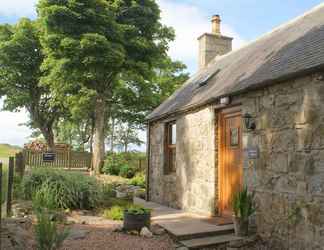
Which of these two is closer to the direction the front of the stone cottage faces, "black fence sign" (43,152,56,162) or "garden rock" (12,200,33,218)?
the garden rock

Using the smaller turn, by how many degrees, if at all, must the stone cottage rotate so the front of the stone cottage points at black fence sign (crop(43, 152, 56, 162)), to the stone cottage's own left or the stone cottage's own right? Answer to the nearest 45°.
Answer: approximately 90° to the stone cottage's own right

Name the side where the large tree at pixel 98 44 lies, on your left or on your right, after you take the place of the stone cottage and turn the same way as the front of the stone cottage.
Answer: on your right

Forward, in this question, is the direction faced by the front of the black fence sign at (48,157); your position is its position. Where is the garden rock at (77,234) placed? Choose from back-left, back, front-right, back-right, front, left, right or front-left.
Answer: front

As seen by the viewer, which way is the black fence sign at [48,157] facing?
toward the camera

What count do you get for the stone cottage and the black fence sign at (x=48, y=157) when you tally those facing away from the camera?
0

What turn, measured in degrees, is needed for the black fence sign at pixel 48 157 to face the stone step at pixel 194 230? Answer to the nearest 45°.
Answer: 0° — it already faces it

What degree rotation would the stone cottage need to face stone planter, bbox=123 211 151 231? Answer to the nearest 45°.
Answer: approximately 45° to its right

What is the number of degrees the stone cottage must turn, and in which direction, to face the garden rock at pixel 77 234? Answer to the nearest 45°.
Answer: approximately 45° to its right

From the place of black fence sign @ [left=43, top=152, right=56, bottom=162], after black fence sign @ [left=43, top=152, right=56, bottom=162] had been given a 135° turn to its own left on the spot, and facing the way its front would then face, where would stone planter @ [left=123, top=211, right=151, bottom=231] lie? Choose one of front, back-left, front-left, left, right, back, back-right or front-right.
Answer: back-right

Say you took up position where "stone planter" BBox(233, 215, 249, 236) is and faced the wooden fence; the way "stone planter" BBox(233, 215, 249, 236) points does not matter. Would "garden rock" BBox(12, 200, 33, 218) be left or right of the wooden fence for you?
left

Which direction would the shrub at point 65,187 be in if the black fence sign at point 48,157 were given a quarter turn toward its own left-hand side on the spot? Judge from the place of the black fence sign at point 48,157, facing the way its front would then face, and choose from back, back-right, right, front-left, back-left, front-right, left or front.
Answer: right

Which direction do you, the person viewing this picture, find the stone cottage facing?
facing the viewer and to the left of the viewer

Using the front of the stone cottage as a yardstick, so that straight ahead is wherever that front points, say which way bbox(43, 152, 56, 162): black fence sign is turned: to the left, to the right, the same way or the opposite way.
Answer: to the left
